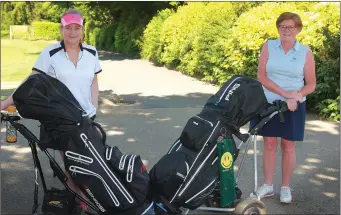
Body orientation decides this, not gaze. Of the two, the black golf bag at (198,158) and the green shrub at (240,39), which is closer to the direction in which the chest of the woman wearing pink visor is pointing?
the black golf bag

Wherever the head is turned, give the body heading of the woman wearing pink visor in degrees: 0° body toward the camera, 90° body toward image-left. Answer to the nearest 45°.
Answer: approximately 0°

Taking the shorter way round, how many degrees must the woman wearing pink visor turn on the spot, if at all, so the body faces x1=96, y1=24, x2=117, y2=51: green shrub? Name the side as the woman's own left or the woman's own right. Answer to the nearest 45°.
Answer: approximately 180°

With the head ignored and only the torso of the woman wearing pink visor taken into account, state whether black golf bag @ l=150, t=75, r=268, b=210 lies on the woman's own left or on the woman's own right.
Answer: on the woman's own left

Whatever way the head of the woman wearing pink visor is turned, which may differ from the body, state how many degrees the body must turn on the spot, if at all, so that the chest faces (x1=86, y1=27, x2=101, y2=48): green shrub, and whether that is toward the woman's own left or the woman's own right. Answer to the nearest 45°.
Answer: approximately 180°

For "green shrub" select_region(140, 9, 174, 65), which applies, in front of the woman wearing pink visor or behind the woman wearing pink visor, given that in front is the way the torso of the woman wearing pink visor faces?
behind

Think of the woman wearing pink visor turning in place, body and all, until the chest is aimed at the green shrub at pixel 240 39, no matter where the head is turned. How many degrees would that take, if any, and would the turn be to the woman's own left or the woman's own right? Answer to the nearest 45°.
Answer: approximately 135° to the woman's own left
